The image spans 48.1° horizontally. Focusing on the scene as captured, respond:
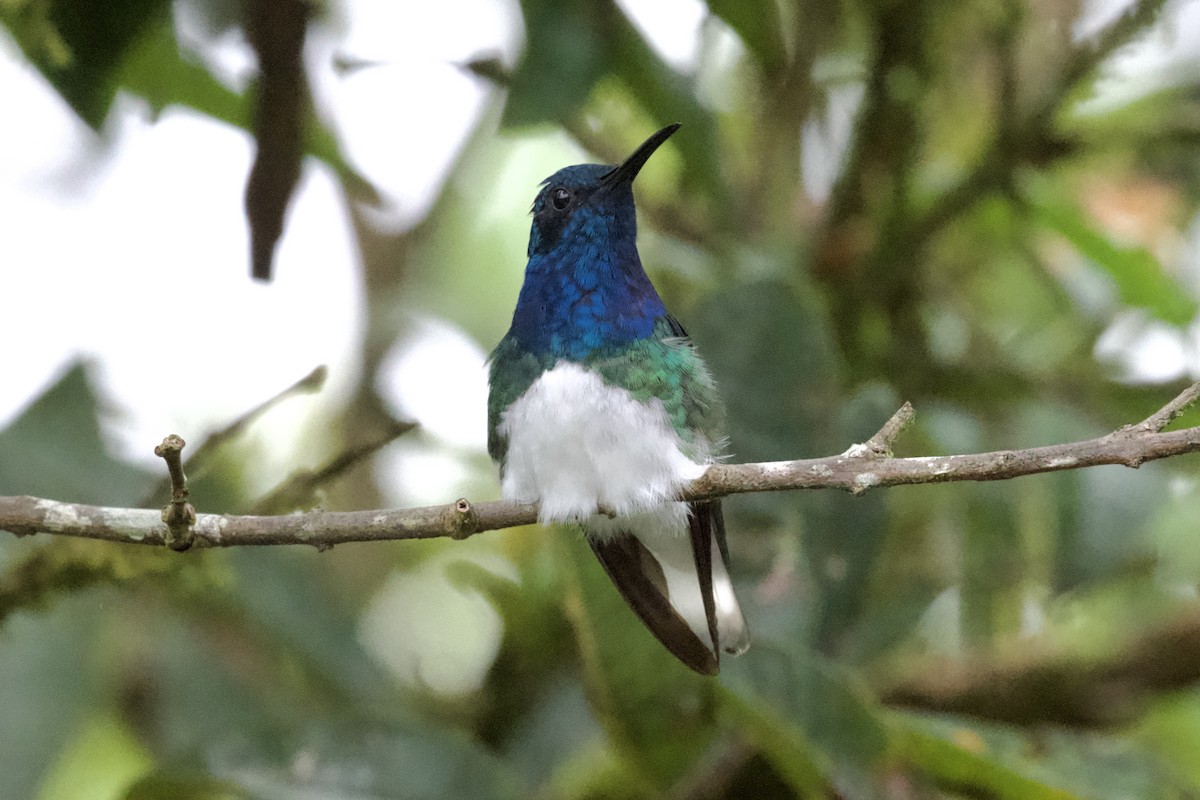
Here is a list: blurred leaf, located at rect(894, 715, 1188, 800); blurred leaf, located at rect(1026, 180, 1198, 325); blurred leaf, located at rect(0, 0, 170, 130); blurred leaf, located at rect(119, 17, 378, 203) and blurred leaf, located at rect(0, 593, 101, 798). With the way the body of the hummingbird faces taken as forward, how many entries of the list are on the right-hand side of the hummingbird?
3

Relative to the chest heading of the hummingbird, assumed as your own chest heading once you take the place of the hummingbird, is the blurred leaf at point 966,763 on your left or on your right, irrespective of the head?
on your left

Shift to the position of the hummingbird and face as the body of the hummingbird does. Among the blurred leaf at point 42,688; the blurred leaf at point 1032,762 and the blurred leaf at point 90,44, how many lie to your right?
2

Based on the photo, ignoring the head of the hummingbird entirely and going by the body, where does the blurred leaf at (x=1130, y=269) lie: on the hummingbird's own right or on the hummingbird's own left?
on the hummingbird's own left

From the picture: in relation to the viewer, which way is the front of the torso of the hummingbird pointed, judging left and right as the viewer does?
facing the viewer

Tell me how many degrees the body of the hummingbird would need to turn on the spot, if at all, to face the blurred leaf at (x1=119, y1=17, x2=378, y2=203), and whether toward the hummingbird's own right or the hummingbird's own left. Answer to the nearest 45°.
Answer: approximately 90° to the hummingbird's own right

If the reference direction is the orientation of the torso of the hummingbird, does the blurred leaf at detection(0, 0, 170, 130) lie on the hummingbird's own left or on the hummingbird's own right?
on the hummingbird's own right

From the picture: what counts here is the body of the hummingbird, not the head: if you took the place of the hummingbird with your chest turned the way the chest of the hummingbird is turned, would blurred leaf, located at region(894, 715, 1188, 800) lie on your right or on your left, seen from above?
on your left

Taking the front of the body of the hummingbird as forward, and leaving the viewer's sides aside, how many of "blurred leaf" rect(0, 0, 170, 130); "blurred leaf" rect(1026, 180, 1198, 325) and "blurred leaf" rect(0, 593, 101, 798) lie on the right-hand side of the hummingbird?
2

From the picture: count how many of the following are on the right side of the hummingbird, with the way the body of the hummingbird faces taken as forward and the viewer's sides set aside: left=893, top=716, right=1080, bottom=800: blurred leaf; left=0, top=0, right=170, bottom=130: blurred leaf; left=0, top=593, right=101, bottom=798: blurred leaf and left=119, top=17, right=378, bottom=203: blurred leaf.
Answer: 3
